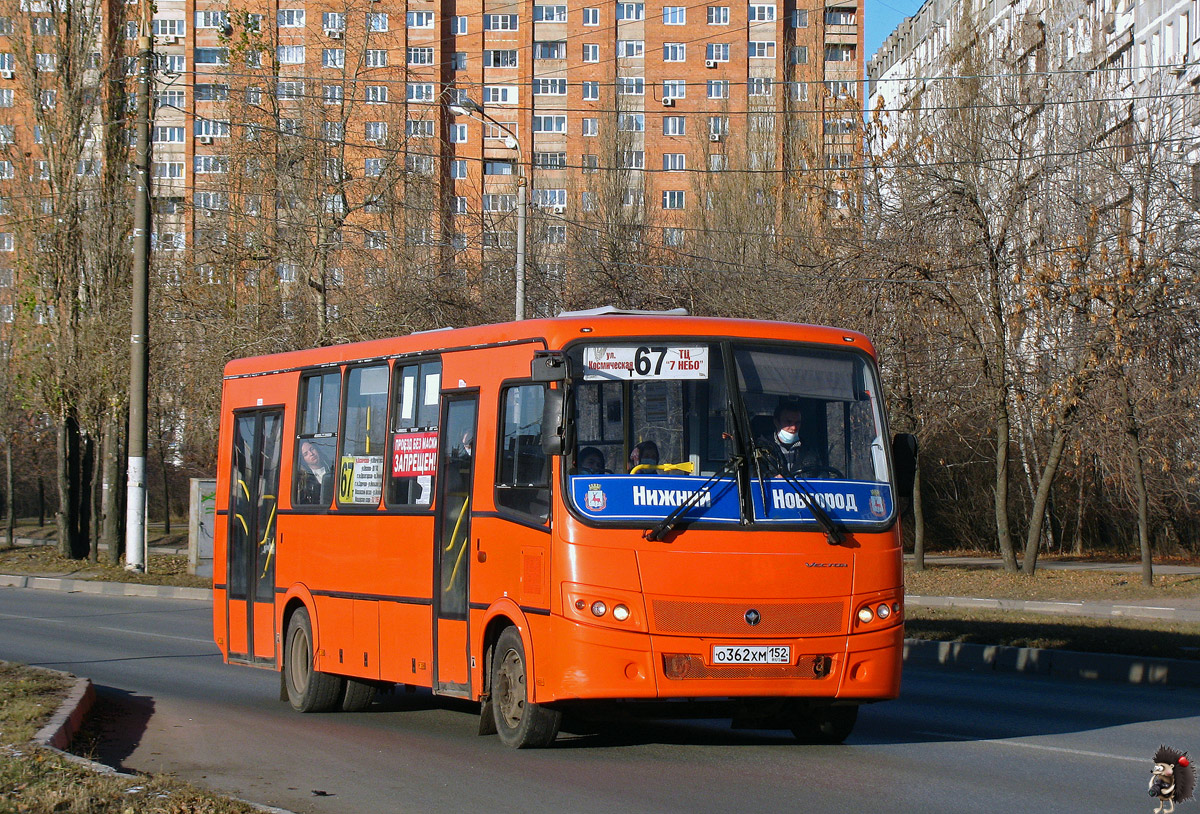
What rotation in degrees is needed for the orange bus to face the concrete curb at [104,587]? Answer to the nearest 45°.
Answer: approximately 180°

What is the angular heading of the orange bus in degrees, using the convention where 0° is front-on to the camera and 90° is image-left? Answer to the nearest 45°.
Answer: approximately 315°

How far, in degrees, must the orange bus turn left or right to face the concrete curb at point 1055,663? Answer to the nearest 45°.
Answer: approximately 90° to its left

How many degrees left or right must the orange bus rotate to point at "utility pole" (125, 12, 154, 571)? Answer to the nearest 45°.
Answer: approximately 180°
